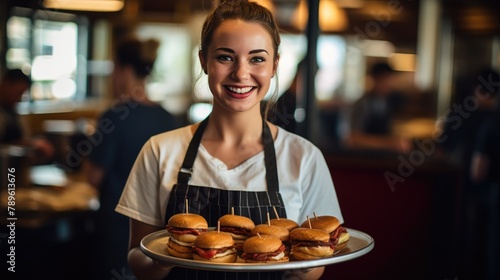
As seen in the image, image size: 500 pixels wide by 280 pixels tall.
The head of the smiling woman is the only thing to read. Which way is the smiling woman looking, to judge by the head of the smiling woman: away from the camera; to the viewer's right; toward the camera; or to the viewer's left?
toward the camera

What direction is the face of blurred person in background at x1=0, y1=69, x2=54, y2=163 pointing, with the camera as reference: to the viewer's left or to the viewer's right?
to the viewer's right

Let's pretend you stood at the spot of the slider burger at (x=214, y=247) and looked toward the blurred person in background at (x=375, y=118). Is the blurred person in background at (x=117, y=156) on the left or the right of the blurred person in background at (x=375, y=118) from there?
left

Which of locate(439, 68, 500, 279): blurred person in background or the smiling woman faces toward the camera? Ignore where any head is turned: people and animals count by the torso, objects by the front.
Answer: the smiling woman

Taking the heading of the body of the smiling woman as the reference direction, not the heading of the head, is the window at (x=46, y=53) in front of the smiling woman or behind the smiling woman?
behind

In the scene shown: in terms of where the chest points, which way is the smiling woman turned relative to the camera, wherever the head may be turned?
toward the camera
